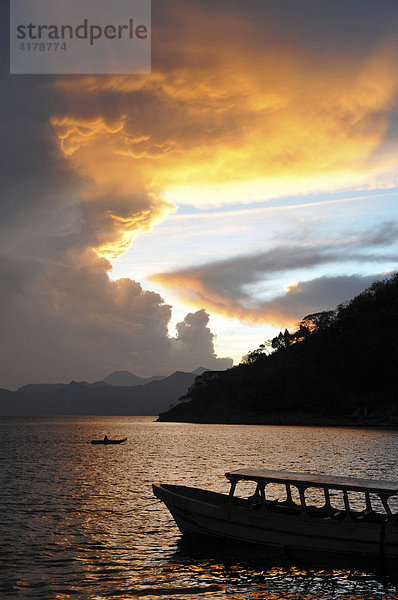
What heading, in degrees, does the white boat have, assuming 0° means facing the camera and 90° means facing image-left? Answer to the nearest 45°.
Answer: approximately 90°
